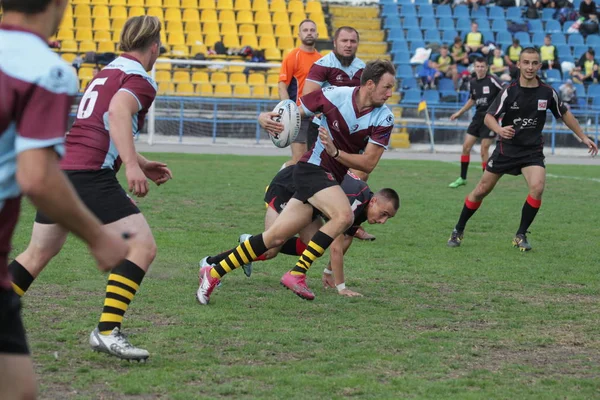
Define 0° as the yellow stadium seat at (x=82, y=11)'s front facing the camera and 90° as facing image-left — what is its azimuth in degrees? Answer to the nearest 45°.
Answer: approximately 0°

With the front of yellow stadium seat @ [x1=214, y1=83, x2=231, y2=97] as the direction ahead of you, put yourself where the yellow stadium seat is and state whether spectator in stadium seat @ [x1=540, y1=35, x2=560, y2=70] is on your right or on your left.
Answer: on your left

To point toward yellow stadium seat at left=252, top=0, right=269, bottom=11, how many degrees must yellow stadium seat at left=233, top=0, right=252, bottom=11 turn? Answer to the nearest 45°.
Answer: approximately 90° to its left

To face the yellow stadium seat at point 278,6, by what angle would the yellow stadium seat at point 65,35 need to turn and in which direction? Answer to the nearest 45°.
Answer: approximately 90° to its left

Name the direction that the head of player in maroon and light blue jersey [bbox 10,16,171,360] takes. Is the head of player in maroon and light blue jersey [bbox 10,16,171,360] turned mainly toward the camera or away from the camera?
away from the camera

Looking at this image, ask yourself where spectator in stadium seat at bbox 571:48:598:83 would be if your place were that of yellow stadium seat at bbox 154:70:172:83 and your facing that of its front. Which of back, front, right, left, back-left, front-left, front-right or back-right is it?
left

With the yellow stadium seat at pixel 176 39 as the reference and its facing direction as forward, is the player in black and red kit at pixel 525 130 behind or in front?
in front
